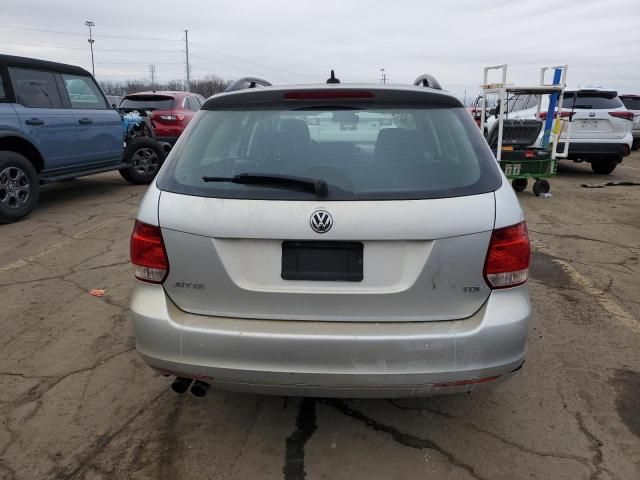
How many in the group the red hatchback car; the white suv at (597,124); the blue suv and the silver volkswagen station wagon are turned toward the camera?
0

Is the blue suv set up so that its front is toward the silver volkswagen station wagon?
no

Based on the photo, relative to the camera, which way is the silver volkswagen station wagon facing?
away from the camera

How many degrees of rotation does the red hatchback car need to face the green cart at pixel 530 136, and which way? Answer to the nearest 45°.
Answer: approximately 90° to its right

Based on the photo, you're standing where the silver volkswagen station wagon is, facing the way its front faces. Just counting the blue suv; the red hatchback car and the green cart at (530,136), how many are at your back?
0

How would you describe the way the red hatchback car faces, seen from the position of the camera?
facing away from the viewer and to the right of the viewer

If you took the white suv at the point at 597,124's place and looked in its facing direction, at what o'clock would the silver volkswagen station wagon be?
The silver volkswagen station wagon is roughly at 8 o'clock from the white suv.

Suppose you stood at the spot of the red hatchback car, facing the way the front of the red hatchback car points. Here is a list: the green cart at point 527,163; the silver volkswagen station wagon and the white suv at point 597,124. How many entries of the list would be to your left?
0

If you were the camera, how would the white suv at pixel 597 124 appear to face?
facing away from the viewer and to the left of the viewer

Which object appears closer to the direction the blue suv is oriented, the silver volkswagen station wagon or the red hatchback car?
the red hatchback car

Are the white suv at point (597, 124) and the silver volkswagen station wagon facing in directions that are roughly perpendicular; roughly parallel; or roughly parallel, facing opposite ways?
roughly parallel

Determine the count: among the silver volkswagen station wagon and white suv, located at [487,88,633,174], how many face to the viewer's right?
0

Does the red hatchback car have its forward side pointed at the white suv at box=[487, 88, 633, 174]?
no

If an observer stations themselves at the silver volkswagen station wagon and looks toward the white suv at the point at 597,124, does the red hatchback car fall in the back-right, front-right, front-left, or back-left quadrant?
front-left

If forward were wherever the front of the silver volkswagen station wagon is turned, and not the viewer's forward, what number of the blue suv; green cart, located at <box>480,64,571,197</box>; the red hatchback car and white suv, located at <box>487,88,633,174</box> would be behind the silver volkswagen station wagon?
0

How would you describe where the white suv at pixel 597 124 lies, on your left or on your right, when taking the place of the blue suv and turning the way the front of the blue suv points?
on your right

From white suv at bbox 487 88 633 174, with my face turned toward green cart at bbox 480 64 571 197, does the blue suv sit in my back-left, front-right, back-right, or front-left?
front-right
